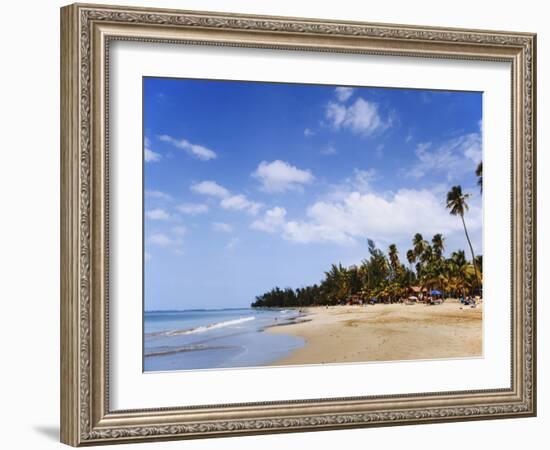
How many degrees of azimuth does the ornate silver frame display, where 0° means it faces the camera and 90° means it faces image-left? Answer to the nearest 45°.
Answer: approximately 315°
